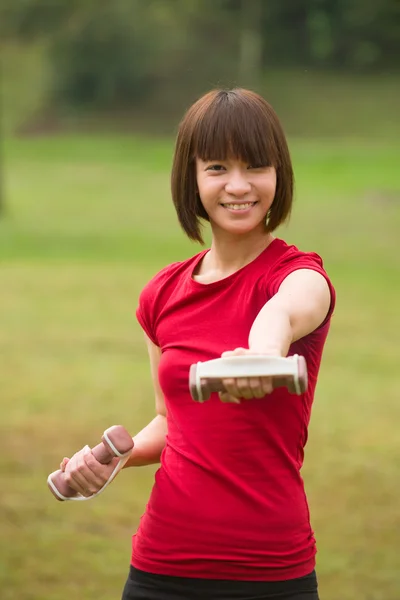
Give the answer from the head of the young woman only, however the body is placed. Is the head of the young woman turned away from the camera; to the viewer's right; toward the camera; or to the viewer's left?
toward the camera
